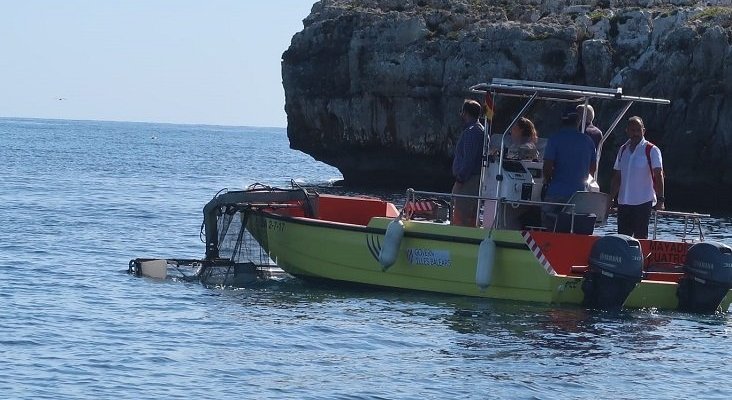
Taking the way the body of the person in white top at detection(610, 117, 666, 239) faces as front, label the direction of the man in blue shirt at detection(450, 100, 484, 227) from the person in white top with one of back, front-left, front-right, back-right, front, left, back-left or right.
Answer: front-right

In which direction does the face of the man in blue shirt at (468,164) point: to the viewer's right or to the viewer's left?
to the viewer's left

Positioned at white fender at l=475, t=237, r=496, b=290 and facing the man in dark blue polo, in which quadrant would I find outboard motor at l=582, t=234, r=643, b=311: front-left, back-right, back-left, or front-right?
front-right

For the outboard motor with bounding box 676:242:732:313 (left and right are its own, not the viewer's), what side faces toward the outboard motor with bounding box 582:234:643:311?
left

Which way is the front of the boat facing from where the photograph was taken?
facing away from the viewer and to the left of the viewer

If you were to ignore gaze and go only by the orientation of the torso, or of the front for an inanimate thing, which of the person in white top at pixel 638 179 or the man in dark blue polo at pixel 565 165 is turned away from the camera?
the man in dark blue polo

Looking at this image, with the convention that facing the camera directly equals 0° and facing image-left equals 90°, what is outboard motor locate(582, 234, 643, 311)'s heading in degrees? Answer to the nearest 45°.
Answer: approximately 135°

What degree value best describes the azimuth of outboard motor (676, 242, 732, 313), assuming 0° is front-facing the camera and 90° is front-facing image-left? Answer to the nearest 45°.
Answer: approximately 135°

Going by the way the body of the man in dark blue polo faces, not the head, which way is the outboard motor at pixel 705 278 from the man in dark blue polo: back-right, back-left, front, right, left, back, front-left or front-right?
right

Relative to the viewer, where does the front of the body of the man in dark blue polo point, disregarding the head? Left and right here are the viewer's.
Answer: facing away from the viewer

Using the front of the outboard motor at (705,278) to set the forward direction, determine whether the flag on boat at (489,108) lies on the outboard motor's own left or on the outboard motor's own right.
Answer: on the outboard motor's own left

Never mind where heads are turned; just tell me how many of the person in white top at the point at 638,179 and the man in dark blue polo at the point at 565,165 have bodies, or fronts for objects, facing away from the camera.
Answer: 1

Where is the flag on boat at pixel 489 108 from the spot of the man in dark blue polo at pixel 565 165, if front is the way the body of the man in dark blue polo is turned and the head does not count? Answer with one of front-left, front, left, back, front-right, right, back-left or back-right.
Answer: left

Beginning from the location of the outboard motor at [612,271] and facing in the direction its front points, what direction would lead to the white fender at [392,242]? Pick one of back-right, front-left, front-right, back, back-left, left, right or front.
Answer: front-left

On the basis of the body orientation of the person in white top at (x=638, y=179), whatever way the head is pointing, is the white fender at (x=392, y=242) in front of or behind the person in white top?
in front

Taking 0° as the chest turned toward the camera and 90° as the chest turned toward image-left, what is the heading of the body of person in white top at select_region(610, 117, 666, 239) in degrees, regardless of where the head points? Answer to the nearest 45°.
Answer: approximately 45°
